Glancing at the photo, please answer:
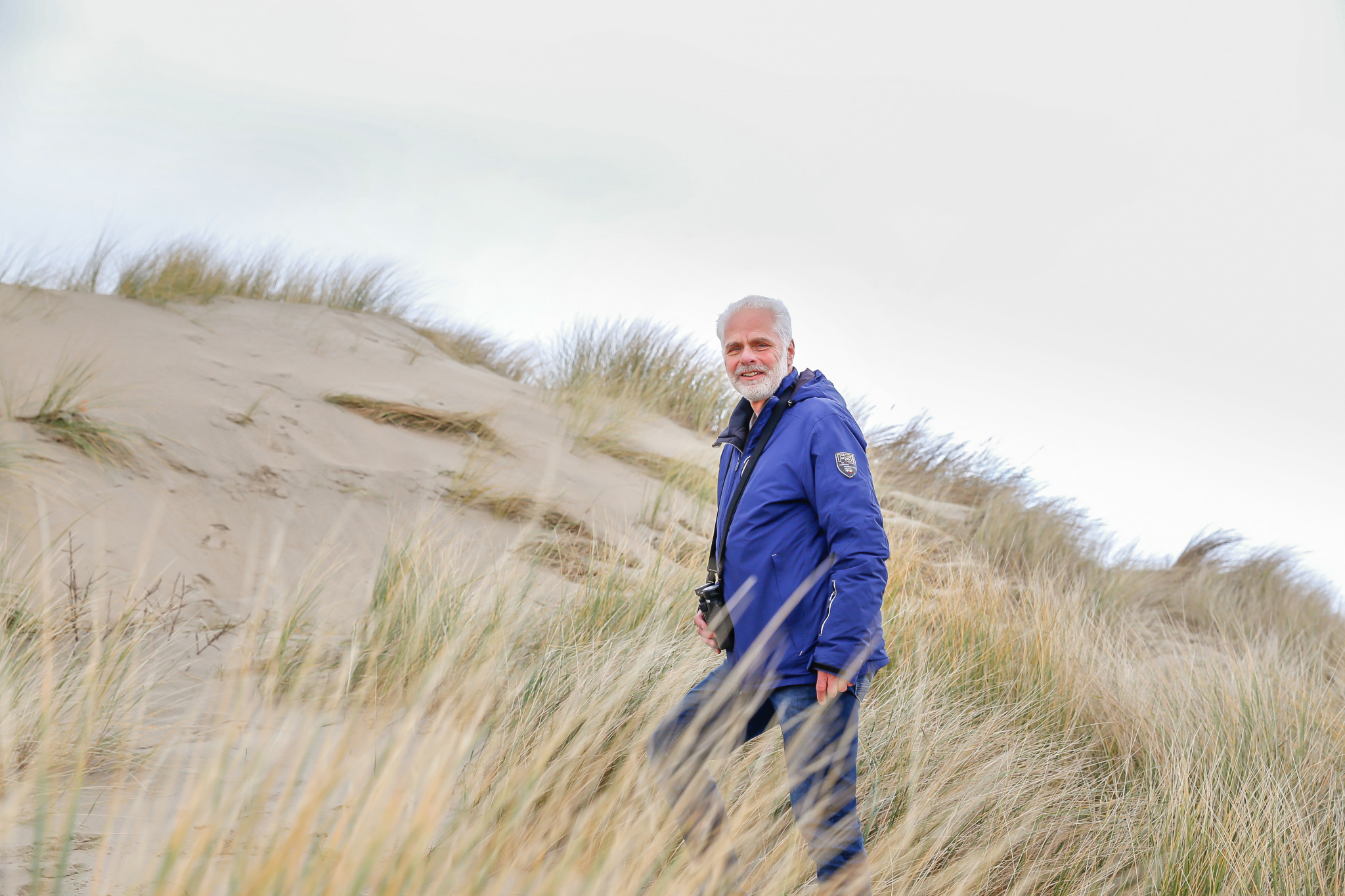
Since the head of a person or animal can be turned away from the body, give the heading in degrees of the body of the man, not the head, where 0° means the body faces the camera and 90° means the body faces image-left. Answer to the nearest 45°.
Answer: approximately 45°

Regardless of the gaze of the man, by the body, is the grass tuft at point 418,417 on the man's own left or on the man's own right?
on the man's own right

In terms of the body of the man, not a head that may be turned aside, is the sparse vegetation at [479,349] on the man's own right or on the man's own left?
on the man's own right

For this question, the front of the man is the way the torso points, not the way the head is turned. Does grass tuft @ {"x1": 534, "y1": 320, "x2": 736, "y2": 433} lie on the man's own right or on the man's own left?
on the man's own right
